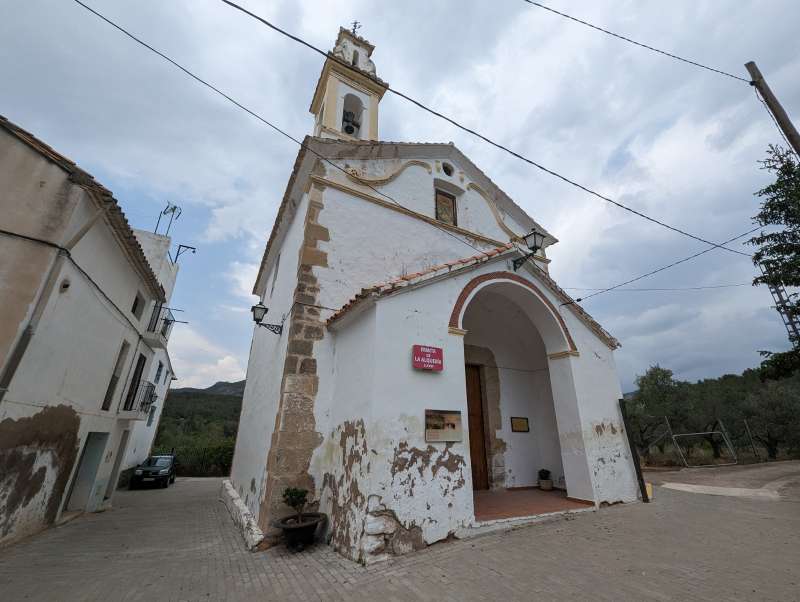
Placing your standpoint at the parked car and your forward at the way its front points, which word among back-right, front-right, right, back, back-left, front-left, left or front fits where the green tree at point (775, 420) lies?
left

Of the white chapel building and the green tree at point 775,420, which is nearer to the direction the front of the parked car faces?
the white chapel building

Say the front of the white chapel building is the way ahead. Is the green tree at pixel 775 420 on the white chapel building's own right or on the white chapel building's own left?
on the white chapel building's own left

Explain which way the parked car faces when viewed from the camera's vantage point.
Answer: facing the viewer and to the left of the viewer

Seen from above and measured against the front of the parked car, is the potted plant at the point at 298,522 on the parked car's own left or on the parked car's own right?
on the parked car's own left

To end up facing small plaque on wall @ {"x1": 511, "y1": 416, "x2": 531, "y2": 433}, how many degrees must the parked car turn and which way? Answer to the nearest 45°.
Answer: approximately 90° to its left

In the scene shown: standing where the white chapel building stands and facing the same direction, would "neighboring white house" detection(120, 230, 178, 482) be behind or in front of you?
behind

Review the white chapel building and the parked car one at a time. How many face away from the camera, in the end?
0

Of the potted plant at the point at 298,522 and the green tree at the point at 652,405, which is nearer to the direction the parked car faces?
the potted plant

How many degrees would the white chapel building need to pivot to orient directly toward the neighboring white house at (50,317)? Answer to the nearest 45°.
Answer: approximately 135° to its right

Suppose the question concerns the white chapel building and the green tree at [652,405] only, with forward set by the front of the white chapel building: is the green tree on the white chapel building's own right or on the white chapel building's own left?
on the white chapel building's own left

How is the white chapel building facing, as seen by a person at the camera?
facing the viewer and to the right of the viewer
